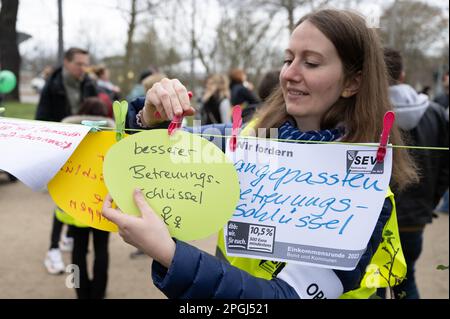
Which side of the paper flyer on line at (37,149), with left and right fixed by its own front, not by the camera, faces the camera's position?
front

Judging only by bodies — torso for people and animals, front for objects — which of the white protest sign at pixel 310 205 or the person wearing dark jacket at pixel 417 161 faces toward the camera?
the white protest sign

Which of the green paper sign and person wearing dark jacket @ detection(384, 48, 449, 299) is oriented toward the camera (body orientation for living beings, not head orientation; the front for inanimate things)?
the green paper sign

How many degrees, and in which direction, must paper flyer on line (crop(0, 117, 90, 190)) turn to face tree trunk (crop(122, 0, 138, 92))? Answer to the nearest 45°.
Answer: approximately 180°

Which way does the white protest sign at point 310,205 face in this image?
toward the camera

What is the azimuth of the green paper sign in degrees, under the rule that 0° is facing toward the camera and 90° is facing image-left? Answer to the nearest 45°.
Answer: approximately 0°

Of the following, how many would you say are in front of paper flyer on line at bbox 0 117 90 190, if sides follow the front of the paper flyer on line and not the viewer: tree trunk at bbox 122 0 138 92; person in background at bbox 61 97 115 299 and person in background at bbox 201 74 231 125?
0

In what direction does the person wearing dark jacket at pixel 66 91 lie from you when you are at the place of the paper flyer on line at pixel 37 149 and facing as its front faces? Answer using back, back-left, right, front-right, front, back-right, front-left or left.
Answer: back

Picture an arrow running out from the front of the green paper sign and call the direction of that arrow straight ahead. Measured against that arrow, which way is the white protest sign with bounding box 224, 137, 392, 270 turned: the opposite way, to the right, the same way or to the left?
the same way

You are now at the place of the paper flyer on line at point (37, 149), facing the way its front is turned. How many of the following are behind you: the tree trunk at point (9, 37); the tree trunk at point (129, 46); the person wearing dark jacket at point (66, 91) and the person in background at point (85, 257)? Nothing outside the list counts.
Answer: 4

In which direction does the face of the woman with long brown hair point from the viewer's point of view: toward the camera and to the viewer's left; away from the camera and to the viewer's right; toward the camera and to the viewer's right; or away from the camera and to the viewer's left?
toward the camera and to the viewer's left

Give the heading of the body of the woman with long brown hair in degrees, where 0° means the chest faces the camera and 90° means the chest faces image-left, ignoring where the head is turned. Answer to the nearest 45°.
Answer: approximately 45°

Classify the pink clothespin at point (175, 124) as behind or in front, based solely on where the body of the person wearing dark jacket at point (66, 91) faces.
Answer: in front

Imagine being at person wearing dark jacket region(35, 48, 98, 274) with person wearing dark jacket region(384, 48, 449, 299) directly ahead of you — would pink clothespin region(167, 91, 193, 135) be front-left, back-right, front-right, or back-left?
front-right
